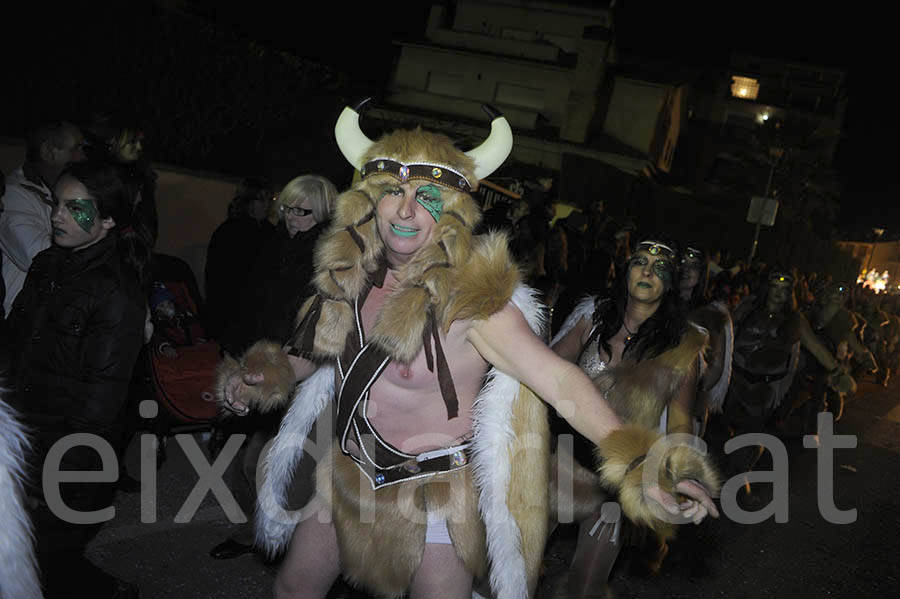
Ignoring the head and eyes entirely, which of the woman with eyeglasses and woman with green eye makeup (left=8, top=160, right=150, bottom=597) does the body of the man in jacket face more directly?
the woman with eyeglasses

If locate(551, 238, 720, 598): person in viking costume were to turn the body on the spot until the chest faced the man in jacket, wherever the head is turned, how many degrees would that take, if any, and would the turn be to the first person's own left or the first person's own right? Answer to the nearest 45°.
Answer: approximately 90° to the first person's own right

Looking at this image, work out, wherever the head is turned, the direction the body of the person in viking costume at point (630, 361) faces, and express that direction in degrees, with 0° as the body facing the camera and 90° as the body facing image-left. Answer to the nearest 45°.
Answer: approximately 0°

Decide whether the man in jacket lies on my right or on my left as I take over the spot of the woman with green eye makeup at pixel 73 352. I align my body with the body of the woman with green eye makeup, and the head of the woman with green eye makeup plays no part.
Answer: on my right

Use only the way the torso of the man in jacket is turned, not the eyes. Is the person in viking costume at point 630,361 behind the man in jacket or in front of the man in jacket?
in front

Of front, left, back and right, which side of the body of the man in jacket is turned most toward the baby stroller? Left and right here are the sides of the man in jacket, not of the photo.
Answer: front

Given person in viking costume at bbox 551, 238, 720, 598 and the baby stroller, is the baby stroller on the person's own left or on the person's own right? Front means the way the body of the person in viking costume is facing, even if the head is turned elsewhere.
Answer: on the person's own right

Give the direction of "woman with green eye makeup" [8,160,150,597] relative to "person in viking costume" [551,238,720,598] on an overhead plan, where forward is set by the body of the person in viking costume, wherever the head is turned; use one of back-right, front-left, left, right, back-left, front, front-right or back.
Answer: front-right

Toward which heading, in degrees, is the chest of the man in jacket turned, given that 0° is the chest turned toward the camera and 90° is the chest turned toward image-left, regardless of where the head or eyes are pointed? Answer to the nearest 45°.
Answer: approximately 270°
